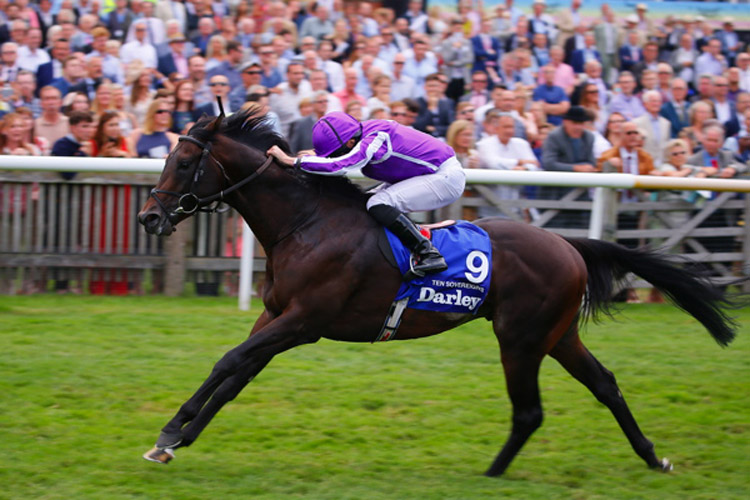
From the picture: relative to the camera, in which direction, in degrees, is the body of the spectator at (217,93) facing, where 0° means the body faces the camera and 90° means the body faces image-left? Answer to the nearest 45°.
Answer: approximately 0°

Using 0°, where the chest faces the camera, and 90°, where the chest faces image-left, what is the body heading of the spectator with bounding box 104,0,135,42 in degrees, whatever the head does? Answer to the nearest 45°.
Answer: approximately 0°

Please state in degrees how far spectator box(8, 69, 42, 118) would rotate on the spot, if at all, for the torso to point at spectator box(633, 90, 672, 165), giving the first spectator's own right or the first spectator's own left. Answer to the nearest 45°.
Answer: approximately 90° to the first spectator's own left

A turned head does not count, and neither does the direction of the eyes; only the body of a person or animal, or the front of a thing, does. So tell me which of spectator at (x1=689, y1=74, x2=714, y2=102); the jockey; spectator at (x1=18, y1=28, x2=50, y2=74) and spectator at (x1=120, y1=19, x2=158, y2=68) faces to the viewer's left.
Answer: the jockey

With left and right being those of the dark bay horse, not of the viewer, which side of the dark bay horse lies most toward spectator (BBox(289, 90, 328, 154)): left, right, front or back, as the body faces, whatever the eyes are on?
right

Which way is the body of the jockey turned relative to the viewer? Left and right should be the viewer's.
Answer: facing to the left of the viewer
